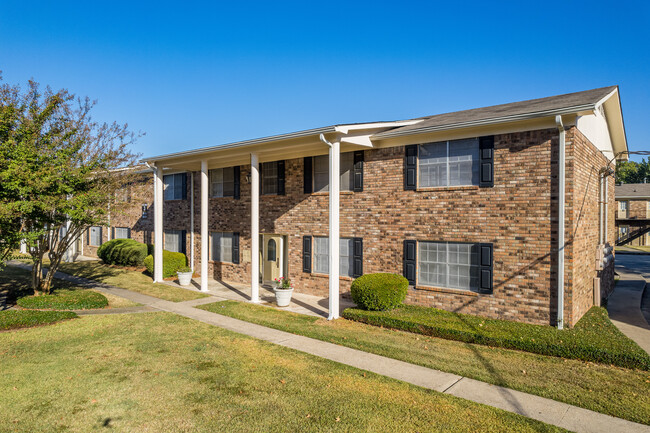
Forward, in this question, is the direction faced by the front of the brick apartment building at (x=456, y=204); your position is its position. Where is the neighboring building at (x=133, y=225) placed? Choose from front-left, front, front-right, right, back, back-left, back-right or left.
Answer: right

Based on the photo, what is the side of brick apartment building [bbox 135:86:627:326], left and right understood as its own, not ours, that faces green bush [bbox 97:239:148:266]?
right

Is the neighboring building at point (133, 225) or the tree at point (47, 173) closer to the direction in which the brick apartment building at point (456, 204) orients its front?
the tree

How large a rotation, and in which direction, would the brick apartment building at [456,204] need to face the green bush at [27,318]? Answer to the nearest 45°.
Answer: approximately 45° to its right

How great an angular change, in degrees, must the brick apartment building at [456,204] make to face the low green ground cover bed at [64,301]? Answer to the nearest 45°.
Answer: approximately 45° to its right
